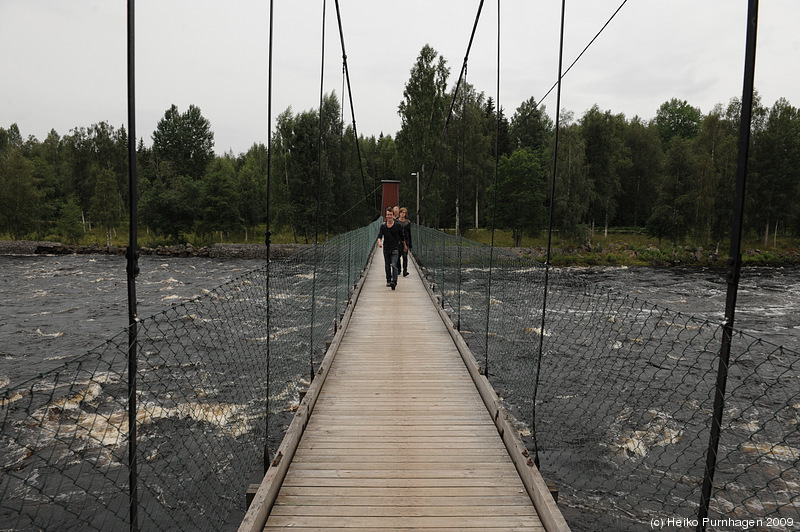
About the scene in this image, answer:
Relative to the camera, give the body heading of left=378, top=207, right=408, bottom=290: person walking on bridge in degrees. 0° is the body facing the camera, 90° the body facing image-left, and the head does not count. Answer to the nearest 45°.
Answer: approximately 0°
